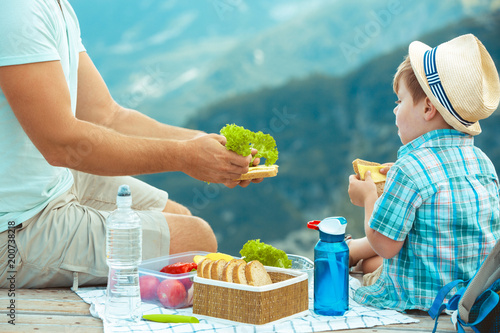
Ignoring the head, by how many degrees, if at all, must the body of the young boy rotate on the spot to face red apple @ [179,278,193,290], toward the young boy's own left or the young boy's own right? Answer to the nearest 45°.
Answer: approximately 45° to the young boy's own left

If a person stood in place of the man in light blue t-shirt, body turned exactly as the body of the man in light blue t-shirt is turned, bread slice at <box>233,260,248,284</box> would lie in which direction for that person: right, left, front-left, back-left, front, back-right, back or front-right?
front-right

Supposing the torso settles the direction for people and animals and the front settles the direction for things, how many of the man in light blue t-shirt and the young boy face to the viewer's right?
1

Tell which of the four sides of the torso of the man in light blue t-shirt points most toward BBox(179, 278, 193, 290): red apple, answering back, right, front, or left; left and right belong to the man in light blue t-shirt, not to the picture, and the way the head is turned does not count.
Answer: front

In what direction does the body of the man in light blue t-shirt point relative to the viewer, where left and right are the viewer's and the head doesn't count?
facing to the right of the viewer

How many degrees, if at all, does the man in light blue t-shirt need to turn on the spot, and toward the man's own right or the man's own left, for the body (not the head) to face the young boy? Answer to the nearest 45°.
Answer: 0° — they already face them

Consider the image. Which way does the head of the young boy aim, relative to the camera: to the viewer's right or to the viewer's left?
to the viewer's left

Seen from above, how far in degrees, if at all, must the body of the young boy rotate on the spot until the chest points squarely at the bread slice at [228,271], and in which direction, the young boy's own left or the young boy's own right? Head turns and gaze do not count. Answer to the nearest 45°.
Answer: approximately 45° to the young boy's own left

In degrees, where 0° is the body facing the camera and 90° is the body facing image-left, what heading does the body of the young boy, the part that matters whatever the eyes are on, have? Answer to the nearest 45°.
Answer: approximately 135°
